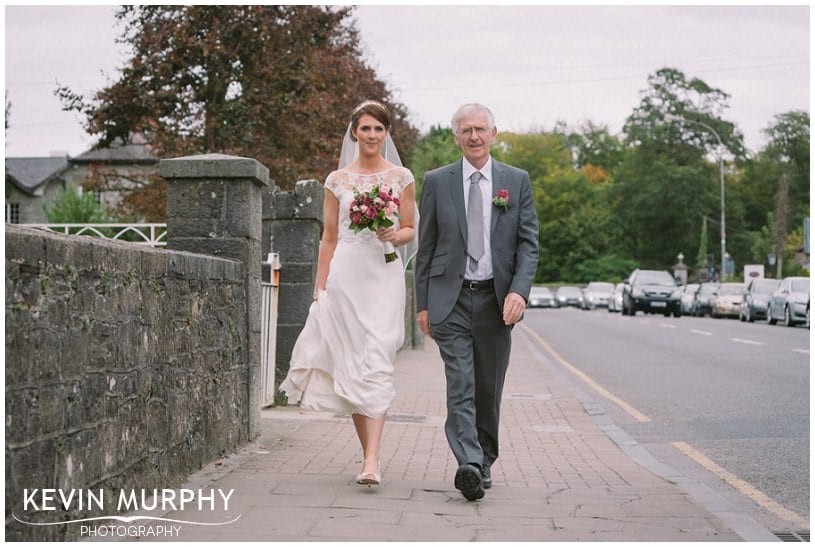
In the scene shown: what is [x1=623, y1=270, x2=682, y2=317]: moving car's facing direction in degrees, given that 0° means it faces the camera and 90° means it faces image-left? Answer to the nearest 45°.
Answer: approximately 0°

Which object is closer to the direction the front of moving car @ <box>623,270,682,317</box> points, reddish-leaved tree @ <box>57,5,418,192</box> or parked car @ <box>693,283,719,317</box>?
the reddish-leaved tree

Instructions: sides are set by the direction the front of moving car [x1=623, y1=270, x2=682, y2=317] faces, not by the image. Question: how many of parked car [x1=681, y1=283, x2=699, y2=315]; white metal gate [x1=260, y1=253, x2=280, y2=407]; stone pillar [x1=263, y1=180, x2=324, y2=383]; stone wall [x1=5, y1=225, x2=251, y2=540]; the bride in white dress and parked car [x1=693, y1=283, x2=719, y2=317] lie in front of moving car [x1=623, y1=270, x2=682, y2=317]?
4

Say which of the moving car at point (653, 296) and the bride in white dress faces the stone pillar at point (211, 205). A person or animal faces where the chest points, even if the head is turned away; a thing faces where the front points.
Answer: the moving car

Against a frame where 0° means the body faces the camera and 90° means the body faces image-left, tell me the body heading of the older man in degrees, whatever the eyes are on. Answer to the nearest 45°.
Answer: approximately 0°

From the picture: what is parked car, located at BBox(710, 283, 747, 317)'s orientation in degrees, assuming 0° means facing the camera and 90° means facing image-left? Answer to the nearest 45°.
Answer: approximately 45°

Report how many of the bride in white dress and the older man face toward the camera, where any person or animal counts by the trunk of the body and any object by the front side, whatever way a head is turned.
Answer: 2
